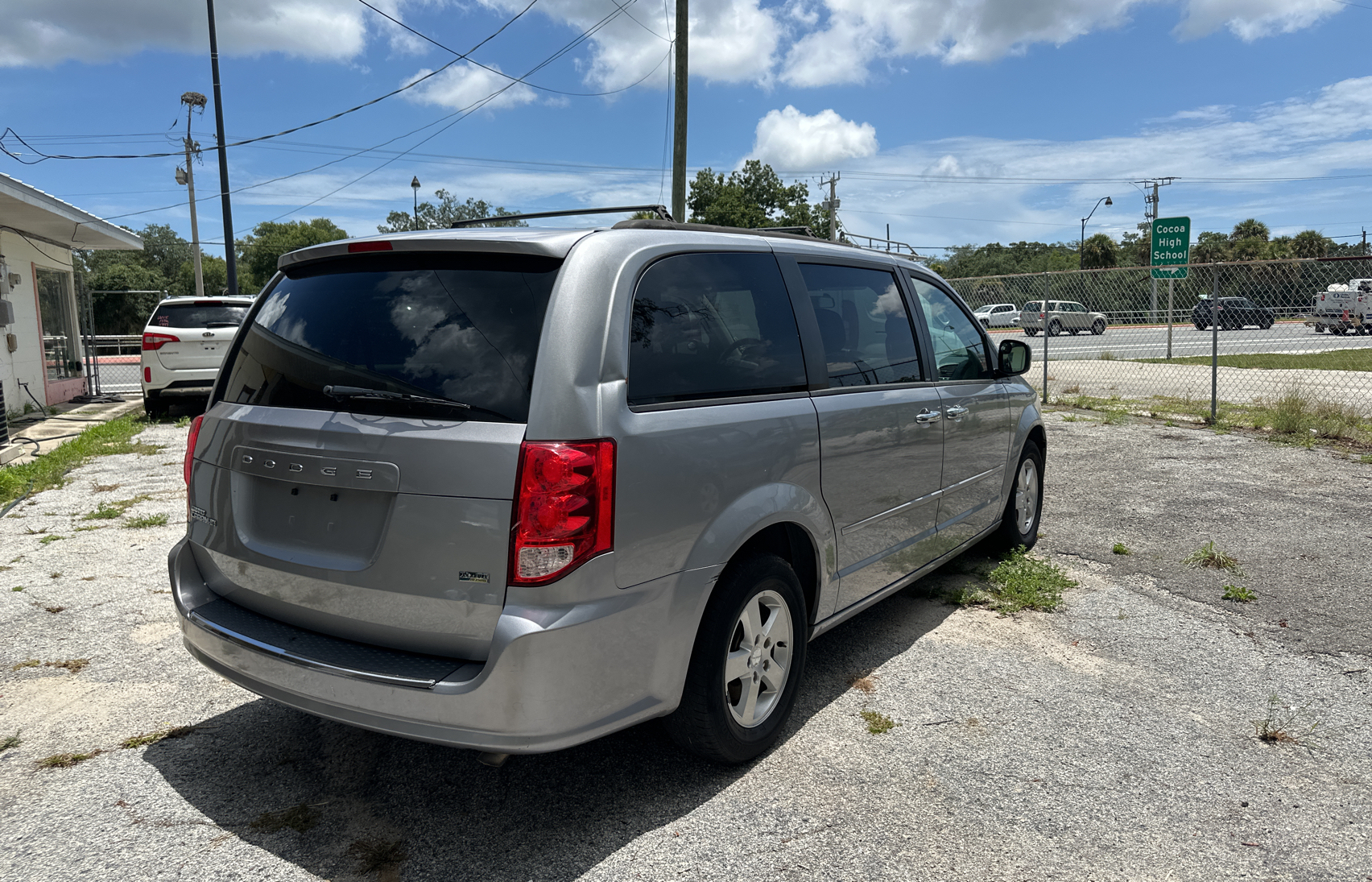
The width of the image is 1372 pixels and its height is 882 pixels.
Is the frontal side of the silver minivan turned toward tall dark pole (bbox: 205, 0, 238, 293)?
no

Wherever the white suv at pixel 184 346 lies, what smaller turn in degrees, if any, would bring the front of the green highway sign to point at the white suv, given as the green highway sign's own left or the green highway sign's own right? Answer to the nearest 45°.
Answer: approximately 45° to the green highway sign's own right

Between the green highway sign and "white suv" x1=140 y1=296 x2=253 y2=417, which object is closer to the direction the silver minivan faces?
the green highway sign

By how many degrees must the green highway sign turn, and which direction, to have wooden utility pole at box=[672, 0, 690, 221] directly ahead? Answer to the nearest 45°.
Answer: approximately 45° to its right

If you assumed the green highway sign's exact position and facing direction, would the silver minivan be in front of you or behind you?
in front

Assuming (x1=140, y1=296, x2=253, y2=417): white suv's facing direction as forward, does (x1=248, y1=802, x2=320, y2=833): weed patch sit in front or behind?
behind

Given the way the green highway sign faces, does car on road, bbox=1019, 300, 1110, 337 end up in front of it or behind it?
behind

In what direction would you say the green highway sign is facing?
toward the camera

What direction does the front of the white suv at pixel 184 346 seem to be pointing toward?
away from the camera

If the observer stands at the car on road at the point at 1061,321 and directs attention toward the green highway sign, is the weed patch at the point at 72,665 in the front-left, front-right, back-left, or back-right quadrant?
front-right

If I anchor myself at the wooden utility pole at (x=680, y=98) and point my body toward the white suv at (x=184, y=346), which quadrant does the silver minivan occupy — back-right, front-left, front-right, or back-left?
front-left

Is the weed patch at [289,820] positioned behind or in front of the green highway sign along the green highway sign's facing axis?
in front

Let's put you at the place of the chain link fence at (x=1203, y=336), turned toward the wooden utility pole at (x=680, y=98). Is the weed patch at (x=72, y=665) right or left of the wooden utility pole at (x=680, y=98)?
left
